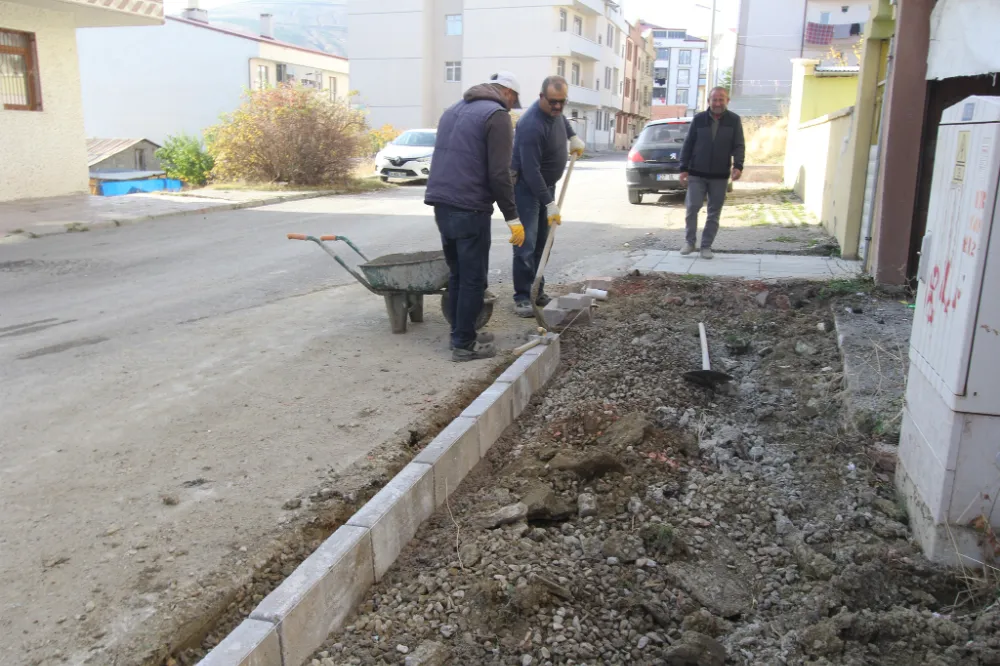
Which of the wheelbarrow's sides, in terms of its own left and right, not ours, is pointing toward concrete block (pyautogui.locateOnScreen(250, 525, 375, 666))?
right

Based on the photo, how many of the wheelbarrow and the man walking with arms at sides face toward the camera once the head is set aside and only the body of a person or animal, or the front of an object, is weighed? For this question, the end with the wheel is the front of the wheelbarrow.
1

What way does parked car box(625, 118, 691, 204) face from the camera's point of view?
away from the camera

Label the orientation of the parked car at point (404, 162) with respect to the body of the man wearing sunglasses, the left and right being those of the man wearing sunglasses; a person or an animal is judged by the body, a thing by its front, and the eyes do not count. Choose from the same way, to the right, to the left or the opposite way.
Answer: to the right

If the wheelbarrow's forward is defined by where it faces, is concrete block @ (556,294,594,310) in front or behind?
in front

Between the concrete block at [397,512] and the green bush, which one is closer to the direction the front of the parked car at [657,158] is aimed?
the green bush

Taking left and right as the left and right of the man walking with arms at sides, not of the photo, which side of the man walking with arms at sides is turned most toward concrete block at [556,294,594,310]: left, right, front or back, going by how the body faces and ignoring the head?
front

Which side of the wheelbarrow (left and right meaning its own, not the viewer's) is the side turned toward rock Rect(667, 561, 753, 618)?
right

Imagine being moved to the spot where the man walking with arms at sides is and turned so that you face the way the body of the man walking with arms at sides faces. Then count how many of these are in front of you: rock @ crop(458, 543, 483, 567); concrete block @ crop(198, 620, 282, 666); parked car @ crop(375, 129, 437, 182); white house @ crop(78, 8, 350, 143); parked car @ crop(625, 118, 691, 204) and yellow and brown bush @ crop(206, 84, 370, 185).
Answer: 2

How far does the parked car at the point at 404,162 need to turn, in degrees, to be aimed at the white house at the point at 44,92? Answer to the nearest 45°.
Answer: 0° — it already faces it

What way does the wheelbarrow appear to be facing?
to the viewer's right
